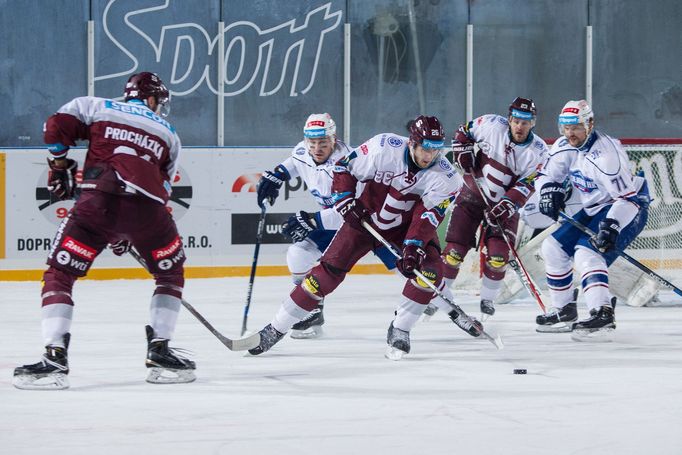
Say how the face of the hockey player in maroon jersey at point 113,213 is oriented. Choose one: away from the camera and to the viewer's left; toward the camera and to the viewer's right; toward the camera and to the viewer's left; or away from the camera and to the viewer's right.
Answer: away from the camera and to the viewer's right

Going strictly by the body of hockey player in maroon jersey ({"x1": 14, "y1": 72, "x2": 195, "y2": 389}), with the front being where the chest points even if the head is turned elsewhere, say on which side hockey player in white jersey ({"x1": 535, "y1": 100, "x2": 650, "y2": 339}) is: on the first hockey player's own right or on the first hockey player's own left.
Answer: on the first hockey player's own right

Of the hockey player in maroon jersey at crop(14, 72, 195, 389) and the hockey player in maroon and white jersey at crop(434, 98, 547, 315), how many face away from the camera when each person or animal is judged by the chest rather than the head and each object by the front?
1

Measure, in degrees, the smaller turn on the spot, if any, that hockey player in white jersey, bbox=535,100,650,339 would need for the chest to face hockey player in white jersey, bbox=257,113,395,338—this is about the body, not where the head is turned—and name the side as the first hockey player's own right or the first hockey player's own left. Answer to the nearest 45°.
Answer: approximately 45° to the first hockey player's own right

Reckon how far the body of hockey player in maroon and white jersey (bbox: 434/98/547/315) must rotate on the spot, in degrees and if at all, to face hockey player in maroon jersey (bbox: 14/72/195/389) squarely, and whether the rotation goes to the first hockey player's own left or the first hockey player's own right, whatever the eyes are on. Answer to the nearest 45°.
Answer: approximately 45° to the first hockey player's own right

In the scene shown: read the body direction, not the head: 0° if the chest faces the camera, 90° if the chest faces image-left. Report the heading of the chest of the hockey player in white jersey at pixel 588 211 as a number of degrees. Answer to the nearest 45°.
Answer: approximately 45°

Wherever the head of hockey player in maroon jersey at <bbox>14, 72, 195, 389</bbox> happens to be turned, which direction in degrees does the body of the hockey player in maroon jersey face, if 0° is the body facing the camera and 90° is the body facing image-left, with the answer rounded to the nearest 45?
approximately 180°

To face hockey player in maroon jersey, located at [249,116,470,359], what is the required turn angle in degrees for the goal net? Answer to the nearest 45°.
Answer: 0° — it already faces them
